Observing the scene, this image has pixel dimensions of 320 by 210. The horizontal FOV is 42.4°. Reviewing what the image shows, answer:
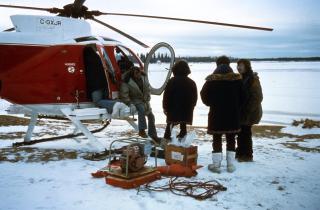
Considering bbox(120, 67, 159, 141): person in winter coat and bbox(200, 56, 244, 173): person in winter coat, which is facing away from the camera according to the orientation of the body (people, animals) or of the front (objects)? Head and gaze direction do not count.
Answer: bbox(200, 56, 244, 173): person in winter coat

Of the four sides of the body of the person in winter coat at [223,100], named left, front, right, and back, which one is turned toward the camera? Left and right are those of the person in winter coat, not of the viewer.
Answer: back

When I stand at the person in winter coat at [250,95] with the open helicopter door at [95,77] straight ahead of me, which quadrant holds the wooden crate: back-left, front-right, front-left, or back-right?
front-left

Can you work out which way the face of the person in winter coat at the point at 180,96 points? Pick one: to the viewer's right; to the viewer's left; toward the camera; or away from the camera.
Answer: away from the camera

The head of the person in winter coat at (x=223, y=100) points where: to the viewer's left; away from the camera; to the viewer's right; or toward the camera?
away from the camera

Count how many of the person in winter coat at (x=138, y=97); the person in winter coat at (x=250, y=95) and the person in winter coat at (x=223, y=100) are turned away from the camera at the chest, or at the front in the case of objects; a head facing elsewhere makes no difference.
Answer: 1
